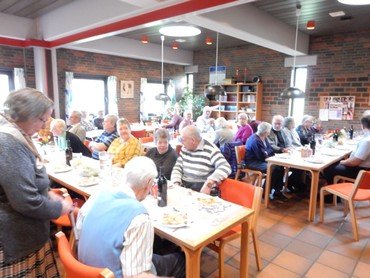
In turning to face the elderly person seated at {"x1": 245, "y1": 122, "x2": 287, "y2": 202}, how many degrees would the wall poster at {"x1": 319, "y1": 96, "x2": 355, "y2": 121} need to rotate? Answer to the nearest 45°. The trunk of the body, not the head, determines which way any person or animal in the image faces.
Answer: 0° — it already faces them

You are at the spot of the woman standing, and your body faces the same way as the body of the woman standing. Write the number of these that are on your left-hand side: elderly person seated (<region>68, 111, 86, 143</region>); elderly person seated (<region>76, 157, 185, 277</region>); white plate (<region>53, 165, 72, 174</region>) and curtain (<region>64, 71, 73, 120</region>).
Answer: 3

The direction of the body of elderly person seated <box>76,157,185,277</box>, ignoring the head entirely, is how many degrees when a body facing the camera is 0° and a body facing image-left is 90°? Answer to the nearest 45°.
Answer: approximately 225°

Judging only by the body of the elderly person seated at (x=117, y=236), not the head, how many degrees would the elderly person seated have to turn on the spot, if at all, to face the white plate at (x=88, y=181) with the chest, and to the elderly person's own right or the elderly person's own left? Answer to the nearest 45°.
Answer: approximately 45° to the elderly person's own left

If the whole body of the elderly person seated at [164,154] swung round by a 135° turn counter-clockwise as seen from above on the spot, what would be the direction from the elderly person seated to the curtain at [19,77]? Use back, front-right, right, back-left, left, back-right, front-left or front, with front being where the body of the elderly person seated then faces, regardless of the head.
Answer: left

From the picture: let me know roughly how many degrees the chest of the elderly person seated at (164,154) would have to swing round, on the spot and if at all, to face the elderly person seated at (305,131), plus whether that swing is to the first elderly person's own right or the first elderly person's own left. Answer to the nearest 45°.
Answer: approximately 135° to the first elderly person's own left

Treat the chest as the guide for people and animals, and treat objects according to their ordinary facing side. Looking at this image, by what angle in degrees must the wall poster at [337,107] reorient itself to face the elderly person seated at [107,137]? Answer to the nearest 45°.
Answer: approximately 45° to its right

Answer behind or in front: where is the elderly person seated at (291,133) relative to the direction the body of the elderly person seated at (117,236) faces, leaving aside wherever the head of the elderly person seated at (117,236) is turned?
in front

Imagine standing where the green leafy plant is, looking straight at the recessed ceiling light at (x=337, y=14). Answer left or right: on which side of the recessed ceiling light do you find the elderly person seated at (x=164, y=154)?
right

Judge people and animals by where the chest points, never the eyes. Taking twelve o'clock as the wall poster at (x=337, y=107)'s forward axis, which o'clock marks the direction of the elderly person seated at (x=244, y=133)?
The elderly person seated is roughly at 1 o'clock from the wall poster.

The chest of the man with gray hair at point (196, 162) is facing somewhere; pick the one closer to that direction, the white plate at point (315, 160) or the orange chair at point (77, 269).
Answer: the orange chair

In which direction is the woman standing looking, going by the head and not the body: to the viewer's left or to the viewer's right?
to the viewer's right

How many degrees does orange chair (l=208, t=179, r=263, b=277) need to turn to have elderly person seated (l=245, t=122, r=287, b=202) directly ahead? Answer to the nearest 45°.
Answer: approximately 135° to its right
